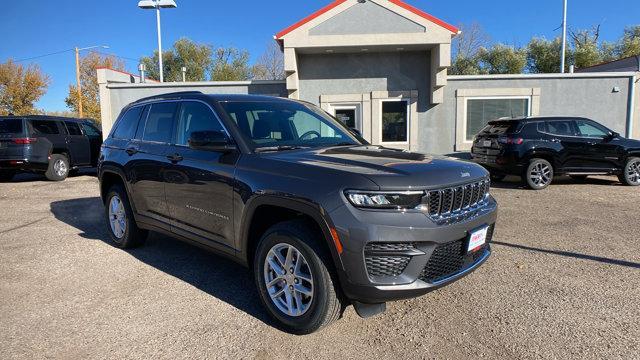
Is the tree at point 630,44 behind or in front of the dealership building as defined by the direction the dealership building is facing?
behind

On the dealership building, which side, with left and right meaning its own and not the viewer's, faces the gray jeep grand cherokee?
front

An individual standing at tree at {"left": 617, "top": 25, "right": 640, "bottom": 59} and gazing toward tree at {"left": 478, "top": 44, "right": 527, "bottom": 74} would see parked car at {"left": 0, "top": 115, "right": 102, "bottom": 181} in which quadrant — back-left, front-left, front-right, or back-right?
front-left

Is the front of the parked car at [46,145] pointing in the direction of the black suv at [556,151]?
no

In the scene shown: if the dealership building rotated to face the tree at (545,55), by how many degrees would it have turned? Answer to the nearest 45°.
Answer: approximately 135° to its left

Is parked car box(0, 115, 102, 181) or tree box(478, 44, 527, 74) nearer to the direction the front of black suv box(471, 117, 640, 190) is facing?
the tree

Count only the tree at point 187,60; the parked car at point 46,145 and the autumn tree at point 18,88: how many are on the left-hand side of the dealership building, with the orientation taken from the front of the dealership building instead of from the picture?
0

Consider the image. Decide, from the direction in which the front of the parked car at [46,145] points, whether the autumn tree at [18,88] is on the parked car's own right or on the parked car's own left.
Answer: on the parked car's own left

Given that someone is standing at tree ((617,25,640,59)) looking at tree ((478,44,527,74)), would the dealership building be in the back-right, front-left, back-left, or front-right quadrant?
front-left

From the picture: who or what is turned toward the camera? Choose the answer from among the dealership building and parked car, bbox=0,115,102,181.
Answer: the dealership building

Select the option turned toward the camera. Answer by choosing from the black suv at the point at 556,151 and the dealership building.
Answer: the dealership building

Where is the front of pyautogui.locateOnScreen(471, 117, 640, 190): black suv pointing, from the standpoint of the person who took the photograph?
facing away from the viewer and to the right of the viewer

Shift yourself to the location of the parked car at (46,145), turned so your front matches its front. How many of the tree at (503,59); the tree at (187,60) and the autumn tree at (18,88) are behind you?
0

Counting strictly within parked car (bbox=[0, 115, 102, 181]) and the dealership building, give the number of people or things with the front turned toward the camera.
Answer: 1

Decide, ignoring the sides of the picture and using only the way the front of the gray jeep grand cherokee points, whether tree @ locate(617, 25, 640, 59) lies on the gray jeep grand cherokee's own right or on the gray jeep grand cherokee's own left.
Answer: on the gray jeep grand cherokee's own left

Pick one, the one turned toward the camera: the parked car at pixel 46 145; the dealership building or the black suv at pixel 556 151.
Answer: the dealership building

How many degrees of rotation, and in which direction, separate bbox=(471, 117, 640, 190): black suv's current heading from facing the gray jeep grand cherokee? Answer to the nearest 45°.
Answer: approximately 135° to its right

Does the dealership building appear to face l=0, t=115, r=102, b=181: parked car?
no

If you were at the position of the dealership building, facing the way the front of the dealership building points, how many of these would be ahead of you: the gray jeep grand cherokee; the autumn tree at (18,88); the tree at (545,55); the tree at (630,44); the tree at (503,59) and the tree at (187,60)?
1

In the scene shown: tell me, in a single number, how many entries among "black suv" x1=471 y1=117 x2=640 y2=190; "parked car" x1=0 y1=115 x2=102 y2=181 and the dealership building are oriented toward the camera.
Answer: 1

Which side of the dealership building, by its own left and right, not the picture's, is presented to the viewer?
front

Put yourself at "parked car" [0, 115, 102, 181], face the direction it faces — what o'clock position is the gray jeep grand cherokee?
The gray jeep grand cherokee is roughly at 4 o'clock from the parked car.
